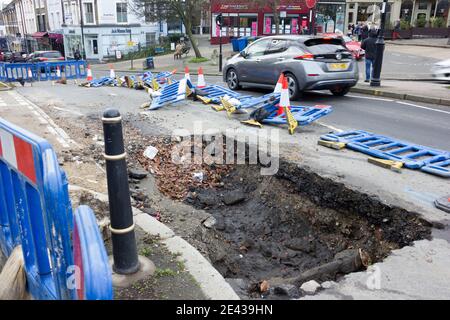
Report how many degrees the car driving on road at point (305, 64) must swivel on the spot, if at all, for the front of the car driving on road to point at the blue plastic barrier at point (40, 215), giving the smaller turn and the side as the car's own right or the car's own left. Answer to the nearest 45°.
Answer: approximately 135° to the car's own left

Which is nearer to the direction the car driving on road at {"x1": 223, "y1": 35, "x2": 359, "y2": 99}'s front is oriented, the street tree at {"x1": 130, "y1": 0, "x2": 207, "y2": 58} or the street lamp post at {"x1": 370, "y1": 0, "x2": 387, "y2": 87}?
the street tree

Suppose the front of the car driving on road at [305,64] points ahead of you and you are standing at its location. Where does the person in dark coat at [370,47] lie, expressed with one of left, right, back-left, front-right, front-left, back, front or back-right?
right

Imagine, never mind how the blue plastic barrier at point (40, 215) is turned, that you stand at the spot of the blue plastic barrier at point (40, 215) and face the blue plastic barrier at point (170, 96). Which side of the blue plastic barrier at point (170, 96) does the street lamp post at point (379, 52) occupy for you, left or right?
right

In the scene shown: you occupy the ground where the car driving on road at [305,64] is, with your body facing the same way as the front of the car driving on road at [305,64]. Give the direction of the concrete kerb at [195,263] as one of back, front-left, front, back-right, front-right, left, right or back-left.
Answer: back-left

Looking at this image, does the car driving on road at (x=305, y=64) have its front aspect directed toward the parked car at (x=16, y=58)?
yes

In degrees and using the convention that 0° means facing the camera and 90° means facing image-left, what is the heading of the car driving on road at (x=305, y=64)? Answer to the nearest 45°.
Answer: approximately 135°

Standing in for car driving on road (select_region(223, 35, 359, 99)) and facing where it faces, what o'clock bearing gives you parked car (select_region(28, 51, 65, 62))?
parked car (select_region(28, 51, 65, 62)) is roughly at 12 o'clock from car driving on road (select_region(223, 35, 359, 99)).

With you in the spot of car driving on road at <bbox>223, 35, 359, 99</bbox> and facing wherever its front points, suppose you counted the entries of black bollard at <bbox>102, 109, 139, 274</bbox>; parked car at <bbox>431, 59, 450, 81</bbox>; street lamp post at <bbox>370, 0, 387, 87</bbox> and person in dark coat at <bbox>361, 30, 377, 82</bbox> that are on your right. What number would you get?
3

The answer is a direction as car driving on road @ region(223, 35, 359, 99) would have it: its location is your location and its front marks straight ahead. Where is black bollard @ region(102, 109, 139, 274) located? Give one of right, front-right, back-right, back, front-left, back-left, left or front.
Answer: back-left

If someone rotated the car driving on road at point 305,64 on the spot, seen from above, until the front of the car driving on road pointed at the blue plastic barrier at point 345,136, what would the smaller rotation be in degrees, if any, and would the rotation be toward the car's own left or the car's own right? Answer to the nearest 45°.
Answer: approximately 135° to the car's own left

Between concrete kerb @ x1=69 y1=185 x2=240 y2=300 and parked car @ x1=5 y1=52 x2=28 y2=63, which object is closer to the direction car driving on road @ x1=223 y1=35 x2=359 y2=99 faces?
the parked car

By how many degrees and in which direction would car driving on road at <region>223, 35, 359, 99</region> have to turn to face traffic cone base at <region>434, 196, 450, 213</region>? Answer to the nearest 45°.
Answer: approximately 135° to its left
